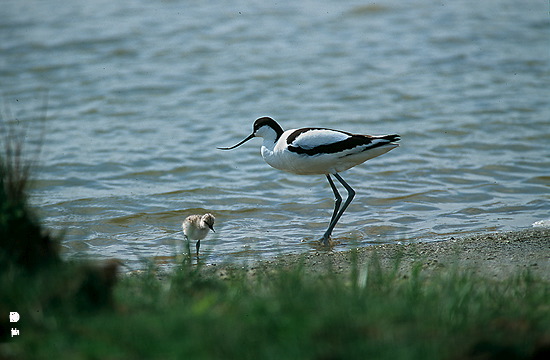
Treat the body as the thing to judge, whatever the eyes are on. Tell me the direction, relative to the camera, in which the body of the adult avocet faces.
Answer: to the viewer's left

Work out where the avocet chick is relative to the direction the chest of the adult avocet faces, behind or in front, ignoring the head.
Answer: in front
